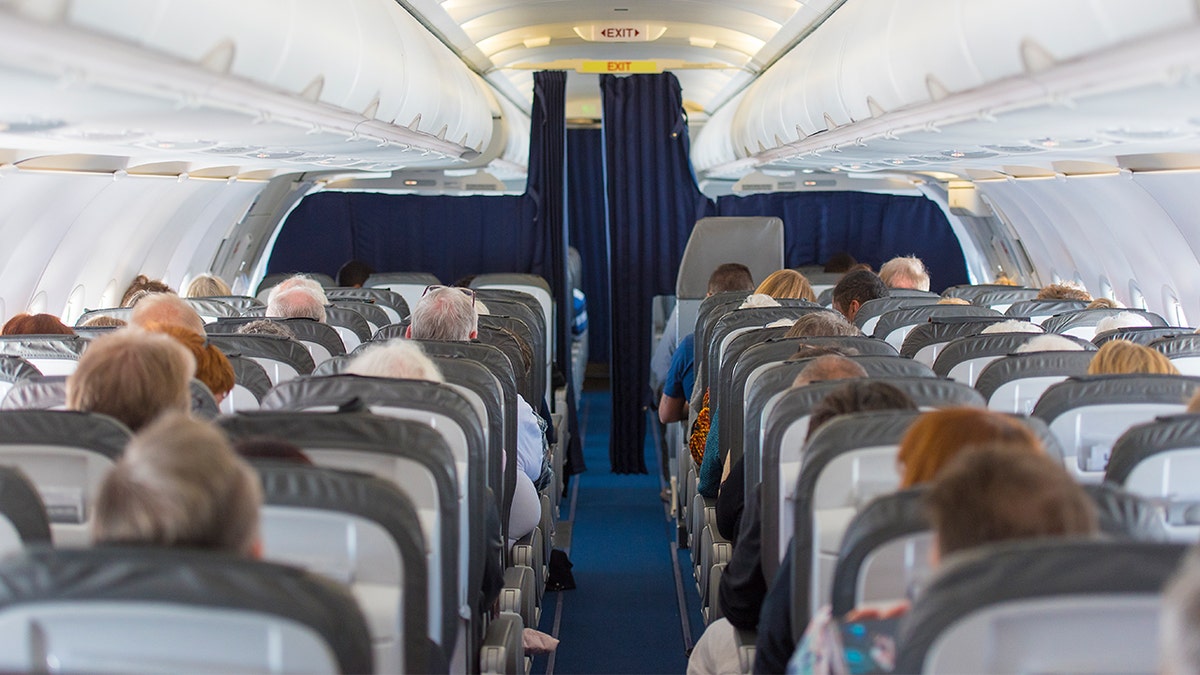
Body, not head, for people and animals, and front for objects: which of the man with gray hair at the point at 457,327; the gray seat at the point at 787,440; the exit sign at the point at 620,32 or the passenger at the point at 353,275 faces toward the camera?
the exit sign

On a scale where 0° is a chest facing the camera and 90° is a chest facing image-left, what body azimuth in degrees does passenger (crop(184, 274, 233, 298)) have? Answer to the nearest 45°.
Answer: approximately 180°

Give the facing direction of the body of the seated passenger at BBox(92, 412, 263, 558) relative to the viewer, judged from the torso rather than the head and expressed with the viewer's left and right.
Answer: facing away from the viewer

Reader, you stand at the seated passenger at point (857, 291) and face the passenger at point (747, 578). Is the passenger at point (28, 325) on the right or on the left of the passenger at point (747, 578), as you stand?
right

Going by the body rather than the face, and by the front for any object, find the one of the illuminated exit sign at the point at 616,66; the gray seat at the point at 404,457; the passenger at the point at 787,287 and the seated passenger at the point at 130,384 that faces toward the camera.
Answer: the illuminated exit sign

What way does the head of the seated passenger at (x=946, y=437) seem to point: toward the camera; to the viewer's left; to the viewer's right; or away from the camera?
away from the camera

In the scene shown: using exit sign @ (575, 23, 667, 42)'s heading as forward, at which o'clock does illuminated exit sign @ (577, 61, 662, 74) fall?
The illuminated exit sign is roughly at 6 o'clock from the exit sign.

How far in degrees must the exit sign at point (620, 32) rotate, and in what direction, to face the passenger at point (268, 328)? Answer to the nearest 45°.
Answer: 0° — it already faces them

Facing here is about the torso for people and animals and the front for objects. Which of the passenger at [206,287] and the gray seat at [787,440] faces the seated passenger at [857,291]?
the gray seat

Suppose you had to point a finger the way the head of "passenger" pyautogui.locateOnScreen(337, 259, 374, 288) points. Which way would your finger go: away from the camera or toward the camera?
away from the camera

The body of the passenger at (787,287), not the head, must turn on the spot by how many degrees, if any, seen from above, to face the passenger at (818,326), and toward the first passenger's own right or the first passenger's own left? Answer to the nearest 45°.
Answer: approximately 180°

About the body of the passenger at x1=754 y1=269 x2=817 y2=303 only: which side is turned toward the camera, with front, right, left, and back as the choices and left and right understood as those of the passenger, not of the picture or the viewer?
back

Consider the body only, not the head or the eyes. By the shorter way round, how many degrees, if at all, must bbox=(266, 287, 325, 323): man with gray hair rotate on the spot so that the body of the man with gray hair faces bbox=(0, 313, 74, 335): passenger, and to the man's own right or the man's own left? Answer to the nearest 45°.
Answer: approximately 90° to the man's own left

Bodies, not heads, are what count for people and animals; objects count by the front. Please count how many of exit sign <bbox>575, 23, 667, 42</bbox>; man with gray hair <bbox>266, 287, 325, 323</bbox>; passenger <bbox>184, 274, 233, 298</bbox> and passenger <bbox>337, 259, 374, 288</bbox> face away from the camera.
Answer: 3

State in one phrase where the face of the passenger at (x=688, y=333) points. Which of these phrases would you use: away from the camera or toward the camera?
away from the camera

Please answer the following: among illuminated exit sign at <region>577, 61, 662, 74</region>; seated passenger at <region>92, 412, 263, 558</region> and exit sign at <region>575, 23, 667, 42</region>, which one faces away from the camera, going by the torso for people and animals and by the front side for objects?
the seated passenger

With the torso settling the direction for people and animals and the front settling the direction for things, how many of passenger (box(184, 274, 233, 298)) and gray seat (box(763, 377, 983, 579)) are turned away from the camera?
2

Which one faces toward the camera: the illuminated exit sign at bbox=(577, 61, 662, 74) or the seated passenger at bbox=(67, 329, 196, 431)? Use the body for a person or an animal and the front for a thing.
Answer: the illuminated exit sign

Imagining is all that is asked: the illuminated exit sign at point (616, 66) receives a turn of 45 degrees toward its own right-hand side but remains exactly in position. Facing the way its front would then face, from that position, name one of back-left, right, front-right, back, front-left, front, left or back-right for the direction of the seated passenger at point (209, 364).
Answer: front-left
